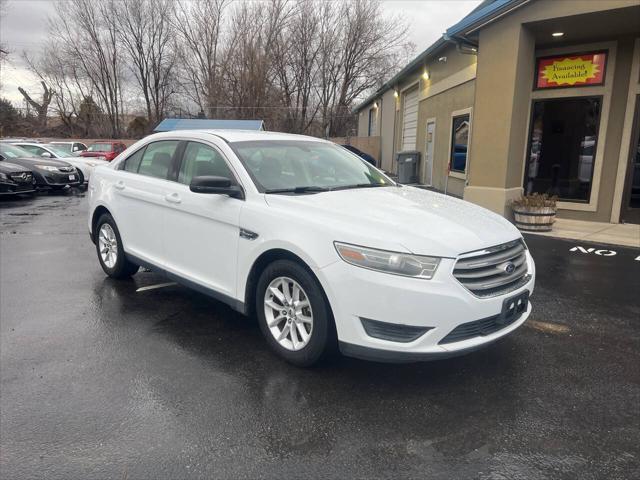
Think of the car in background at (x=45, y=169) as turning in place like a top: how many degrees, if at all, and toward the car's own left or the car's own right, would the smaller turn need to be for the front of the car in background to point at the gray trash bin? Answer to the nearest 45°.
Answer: approximately 45° to the car's own left

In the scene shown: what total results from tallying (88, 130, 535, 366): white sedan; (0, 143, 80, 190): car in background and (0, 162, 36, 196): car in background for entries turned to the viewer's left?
0

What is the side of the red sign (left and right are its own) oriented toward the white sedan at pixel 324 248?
front

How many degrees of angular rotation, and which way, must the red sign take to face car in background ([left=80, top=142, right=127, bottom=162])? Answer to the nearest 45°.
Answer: approximately 90° to its right

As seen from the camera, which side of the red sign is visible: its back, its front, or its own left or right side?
front

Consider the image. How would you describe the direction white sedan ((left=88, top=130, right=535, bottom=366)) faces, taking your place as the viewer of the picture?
facing the viewer and to the right of the viewer

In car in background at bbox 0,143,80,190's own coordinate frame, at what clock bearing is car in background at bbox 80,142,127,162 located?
car in background at bbox 80,142,127,162 is roughly at 8 o'clock from car in background at bbox 0,143,80,190.

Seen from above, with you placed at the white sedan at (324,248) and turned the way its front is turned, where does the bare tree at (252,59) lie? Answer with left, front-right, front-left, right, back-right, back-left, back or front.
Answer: back-left

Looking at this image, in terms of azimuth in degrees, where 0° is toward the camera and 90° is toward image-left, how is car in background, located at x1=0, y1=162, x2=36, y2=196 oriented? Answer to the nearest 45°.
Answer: approximately 315°

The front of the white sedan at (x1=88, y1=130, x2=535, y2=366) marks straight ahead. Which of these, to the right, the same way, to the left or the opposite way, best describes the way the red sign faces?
to the right

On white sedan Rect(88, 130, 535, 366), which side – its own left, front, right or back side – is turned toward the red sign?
left

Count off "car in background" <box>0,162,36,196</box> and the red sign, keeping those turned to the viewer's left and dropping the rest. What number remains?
0
